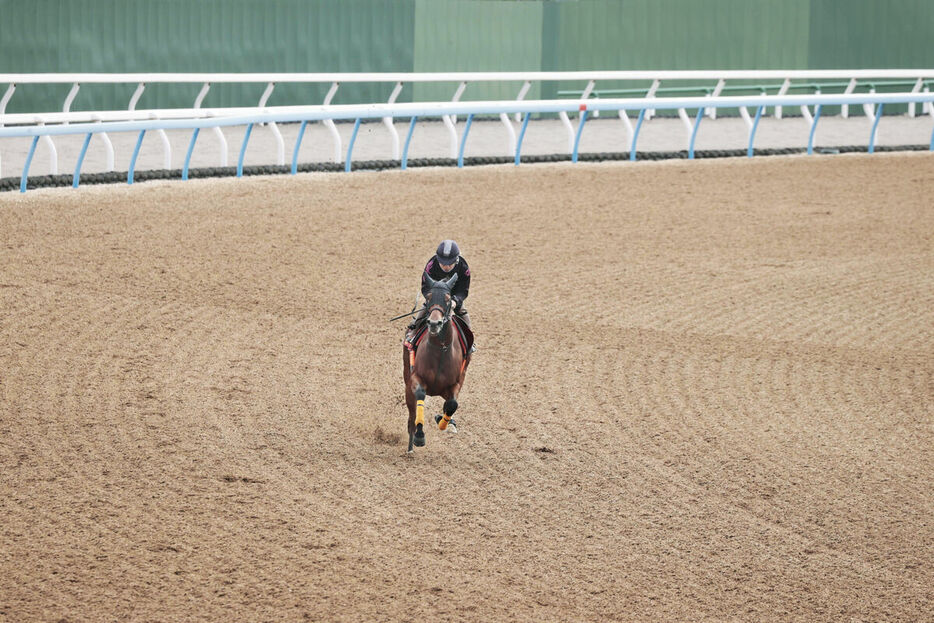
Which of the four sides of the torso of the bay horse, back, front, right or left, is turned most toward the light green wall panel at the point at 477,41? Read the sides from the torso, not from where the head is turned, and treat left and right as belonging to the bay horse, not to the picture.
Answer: back

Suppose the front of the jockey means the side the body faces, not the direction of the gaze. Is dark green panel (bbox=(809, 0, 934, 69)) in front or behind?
behind

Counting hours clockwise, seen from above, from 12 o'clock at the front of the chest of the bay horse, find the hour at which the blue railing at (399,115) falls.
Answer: The blue railing is roughly at 6 o'clock from the bay horse.

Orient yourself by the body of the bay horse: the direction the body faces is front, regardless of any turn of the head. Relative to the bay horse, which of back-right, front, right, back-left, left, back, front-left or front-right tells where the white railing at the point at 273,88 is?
back

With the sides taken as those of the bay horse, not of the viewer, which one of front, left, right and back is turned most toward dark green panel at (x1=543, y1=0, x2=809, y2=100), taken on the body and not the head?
back

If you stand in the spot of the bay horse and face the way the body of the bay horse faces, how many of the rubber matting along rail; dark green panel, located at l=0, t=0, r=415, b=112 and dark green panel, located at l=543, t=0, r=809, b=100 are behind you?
3

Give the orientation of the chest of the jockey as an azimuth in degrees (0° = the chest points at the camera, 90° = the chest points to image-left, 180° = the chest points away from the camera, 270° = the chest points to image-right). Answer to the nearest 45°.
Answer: approximately 0°

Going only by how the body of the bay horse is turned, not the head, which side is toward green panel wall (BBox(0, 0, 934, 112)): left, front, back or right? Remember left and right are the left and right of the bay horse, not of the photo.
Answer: back

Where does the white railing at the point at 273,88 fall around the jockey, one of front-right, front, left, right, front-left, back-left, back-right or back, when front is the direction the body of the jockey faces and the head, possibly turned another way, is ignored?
back

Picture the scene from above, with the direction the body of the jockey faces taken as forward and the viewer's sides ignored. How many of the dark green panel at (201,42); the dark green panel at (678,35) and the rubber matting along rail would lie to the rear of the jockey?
3

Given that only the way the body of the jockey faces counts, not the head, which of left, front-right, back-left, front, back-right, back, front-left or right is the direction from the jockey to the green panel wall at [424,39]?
back
